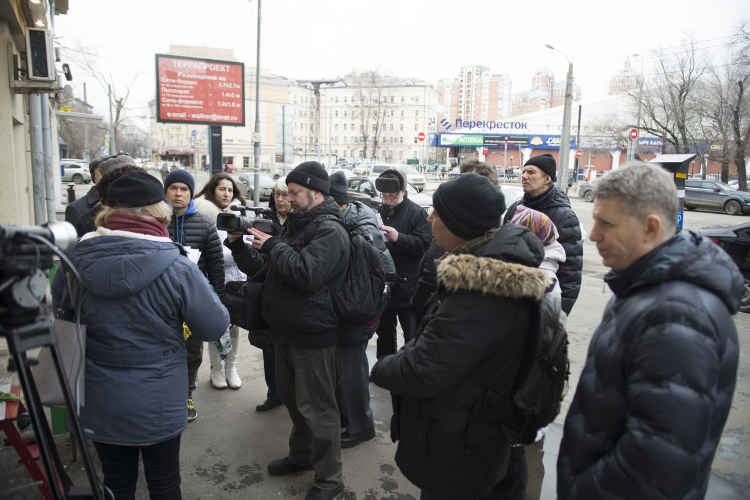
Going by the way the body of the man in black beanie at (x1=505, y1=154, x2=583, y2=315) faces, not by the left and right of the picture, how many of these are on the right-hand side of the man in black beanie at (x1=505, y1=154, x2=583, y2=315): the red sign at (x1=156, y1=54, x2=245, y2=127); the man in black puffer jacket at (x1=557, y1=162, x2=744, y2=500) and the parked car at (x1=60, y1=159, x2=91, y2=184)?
2

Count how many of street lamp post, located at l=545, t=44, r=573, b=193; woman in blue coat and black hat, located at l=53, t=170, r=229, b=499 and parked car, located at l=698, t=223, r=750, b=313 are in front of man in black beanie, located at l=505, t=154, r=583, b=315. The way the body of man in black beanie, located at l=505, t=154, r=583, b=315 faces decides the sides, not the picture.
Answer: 1

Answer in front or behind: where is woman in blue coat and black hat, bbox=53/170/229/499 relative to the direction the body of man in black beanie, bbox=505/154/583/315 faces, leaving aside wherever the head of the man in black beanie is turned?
in front

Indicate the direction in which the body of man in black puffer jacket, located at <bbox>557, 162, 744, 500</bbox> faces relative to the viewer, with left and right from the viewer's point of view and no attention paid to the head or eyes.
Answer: facing to the left of the viewer

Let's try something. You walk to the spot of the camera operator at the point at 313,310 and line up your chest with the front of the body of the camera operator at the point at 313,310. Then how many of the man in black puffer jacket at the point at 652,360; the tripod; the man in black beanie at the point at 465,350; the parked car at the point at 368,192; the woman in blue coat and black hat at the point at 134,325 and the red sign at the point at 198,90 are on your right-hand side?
2

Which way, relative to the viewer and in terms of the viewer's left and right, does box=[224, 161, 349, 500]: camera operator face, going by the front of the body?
facing to the left of the viewer

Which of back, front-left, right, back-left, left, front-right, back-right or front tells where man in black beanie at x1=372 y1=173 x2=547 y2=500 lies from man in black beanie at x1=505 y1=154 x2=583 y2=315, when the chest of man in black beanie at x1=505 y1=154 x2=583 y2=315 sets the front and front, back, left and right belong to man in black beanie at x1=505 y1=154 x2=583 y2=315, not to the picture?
front-left

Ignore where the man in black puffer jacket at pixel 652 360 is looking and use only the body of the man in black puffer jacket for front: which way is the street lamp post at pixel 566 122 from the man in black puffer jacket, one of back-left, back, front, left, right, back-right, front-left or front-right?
right

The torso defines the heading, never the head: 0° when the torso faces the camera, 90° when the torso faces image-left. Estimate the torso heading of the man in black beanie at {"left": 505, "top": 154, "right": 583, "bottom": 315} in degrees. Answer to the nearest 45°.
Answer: approximately 45°

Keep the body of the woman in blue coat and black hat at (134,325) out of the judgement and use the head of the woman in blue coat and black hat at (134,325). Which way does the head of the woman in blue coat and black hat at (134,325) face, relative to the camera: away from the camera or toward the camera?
away from the camera
